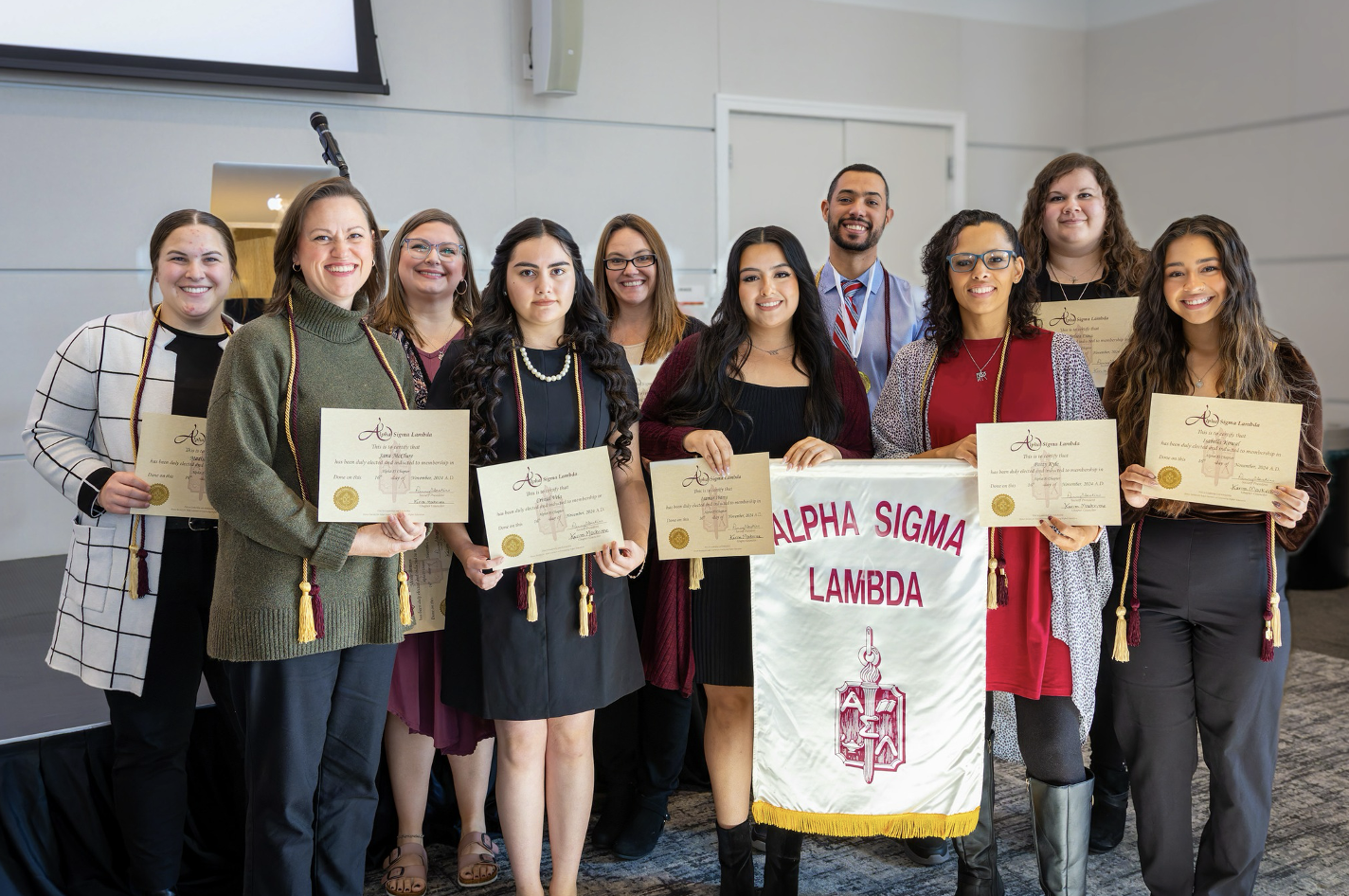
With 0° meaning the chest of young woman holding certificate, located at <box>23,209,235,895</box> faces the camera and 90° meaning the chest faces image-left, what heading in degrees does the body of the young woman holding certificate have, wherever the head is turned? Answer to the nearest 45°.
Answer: approximately 315°

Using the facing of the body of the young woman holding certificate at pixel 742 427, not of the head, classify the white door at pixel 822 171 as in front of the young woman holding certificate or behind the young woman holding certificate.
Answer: behind

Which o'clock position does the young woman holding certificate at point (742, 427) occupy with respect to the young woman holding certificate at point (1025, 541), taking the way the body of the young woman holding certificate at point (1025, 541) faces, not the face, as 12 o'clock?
the young woman holding certificate at point (742, 427) is roughly at 3 o'clock from the young woman holding certificate at point (1025, 541).

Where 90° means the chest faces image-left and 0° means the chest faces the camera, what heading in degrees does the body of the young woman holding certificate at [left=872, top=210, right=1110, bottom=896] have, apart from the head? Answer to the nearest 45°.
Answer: approximately 0°
